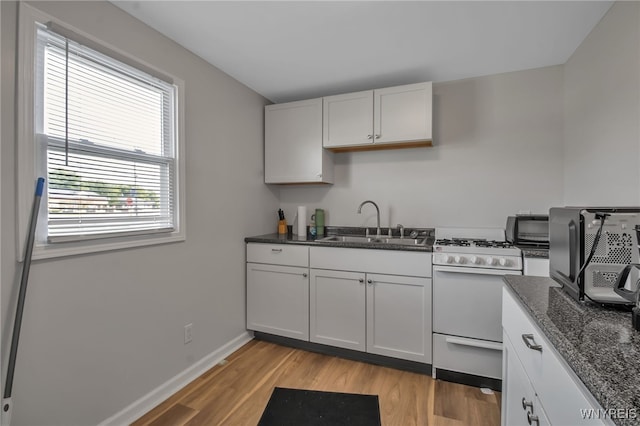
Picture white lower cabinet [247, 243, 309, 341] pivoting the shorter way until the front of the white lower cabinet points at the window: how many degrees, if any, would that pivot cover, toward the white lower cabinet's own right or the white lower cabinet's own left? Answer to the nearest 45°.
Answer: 0° — it already faces it

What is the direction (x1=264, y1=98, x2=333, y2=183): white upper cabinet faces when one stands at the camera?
facing the viewer and to the left of the viewer

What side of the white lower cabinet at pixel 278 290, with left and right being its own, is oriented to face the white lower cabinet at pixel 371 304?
left

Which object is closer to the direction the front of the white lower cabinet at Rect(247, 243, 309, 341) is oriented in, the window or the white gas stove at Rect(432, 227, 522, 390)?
the window

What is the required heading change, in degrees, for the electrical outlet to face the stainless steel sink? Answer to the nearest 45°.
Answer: approximately 45° to its left

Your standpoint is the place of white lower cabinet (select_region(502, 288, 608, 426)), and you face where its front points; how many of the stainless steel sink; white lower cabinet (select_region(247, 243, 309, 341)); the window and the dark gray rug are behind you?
0

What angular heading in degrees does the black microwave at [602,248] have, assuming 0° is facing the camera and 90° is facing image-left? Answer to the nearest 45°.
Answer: approximately 135°

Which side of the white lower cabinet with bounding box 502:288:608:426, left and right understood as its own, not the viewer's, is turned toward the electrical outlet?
front

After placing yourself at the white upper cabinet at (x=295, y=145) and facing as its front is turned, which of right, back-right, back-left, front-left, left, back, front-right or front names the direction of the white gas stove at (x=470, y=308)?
left

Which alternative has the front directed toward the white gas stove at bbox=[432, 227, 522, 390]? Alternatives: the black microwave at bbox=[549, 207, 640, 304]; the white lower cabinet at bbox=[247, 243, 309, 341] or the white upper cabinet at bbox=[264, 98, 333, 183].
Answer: the black microwave

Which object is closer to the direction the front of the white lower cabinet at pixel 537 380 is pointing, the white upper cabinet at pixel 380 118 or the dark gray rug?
the dark gray rug

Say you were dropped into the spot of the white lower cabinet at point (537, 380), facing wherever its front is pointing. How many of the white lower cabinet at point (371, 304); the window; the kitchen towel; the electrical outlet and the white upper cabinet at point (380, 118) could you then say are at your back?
0

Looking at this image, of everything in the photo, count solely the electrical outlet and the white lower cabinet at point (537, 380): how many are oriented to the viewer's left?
1

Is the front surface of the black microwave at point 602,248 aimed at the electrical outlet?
no

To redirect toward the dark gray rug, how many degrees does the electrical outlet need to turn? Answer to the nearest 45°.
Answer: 0° — it already faces it

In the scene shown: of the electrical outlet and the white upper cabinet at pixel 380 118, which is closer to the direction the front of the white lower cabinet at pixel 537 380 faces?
the electrical outlet

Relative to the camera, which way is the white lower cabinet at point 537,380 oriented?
to the viewer's left

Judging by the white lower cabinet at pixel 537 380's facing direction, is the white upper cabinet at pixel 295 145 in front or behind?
in front
